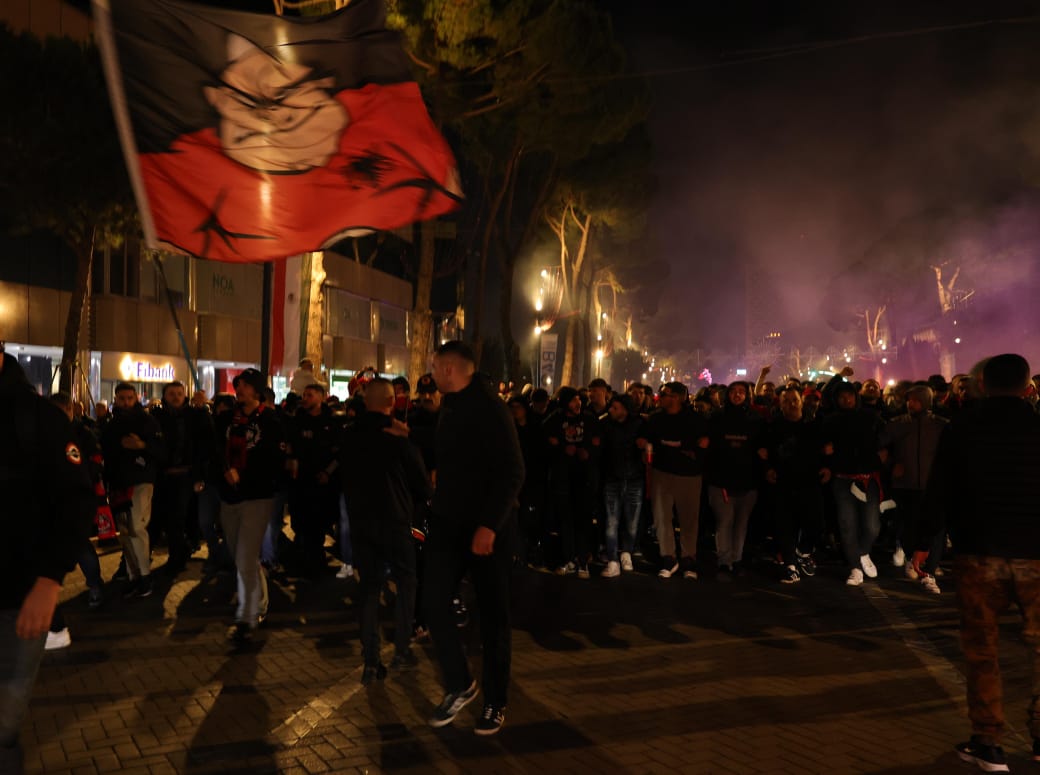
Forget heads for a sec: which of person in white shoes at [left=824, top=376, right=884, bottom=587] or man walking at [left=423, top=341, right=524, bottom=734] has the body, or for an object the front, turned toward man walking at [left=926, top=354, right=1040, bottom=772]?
the person in white shoes

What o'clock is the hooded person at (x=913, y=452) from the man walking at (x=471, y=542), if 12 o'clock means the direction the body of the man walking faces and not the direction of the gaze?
The hooded person is roughly at 6 o'clock from the man walking.

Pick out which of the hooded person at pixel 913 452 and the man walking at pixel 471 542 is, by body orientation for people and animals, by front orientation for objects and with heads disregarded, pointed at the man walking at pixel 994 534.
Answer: the hooded person

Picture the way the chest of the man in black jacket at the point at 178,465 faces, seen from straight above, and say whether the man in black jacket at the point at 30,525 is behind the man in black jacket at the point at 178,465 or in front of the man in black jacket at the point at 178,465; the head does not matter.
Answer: in front

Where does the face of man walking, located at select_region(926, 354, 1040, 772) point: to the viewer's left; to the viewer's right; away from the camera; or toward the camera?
away from the camera

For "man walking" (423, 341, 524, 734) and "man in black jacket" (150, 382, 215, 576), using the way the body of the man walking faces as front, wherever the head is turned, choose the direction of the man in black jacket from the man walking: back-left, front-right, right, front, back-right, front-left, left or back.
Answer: right

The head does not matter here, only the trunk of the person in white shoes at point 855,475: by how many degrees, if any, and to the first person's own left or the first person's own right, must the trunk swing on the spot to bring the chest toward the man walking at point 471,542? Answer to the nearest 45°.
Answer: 0° — they already face them

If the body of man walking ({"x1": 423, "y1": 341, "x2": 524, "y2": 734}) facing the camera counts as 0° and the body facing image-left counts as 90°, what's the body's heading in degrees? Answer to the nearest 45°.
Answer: approximately 45°

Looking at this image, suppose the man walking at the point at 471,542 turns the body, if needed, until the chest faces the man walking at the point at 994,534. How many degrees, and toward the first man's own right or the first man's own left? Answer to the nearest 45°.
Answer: approximately 135° to the first man's own left

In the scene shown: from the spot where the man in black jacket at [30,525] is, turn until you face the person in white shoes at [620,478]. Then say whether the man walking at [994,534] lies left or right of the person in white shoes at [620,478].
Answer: right

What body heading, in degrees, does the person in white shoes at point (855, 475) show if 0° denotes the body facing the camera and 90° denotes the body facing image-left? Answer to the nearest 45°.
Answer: approximately 0°

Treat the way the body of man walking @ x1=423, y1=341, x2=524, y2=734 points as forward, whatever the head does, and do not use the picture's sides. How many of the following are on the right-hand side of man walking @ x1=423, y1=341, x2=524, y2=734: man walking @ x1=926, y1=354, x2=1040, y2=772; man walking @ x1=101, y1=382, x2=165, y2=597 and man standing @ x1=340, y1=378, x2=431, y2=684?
2

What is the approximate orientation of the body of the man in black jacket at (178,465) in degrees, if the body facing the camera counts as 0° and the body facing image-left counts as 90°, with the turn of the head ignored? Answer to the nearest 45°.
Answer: approximately 0°

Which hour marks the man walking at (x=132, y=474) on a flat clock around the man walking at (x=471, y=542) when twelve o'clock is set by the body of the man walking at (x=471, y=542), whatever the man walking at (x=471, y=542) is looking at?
the man walking at (x=132, y=474) is roughly at 3 o'clock from the man walking at (x=471, y=542).
